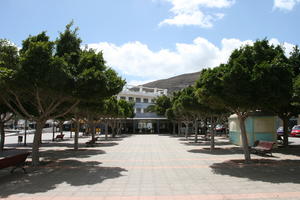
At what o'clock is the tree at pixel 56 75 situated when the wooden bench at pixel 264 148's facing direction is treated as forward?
The tree is roughly at 12 o'clock from the wooden bench.

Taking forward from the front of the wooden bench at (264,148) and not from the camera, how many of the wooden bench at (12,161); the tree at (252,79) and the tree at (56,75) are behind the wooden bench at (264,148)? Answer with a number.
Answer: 0

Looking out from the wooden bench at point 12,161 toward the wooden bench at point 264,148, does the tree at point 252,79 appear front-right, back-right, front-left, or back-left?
front-right

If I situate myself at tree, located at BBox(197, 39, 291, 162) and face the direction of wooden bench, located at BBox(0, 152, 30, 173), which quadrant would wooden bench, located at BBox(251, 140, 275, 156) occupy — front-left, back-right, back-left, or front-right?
back-right

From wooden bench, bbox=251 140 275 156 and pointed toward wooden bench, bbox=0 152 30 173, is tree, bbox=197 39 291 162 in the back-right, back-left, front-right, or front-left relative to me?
front-left

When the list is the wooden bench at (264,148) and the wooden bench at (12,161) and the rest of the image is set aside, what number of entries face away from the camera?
0

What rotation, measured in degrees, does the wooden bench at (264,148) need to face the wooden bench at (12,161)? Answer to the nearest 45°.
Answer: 0° — it already faces it

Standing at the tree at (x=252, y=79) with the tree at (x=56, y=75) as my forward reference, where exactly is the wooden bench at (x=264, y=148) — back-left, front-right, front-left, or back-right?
back-right

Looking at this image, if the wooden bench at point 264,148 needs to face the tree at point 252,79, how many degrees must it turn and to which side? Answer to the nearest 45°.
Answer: approximately 45° to its left
